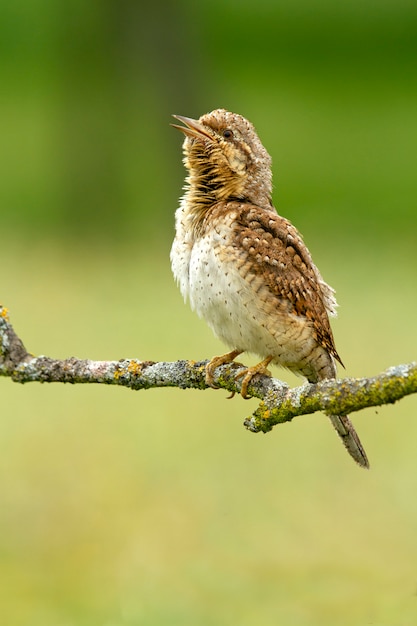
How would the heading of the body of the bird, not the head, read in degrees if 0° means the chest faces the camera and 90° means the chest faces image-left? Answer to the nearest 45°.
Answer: approximately 45°
